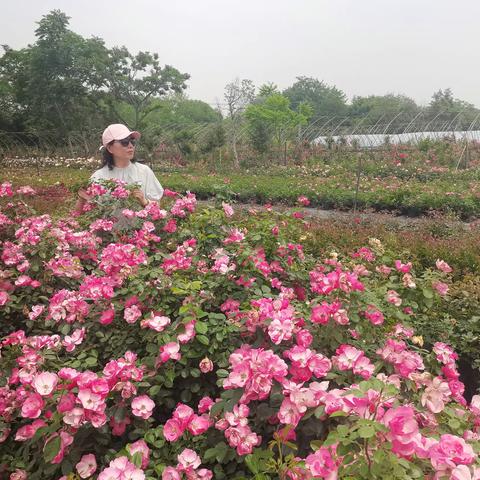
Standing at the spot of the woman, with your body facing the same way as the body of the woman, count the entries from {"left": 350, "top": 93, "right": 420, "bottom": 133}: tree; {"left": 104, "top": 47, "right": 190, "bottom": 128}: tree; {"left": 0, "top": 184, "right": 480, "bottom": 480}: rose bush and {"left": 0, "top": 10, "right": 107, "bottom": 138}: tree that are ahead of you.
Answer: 1

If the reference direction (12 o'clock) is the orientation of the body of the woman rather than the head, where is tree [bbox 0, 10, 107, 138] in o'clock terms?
The tree is roughly at 6 o'clock from the woman.

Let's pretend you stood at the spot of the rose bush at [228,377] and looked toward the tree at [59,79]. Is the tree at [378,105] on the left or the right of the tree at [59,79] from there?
right

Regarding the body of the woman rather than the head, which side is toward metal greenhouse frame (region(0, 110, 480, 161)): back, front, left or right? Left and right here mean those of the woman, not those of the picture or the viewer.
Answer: back

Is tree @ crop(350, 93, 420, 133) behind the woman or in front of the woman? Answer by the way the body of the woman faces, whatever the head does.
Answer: behind

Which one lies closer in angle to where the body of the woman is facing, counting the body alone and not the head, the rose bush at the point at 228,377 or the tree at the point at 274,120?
the rose bush

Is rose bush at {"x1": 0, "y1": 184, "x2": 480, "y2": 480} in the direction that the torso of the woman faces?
yes

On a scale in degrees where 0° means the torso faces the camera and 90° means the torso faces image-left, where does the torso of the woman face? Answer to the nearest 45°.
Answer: approximately 0°

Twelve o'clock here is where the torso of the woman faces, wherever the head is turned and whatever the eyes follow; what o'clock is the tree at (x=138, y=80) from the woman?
The tree is roughly at 6 o'clock from the woman.

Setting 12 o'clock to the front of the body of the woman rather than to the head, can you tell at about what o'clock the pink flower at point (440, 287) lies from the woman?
The pink flower is roughly at 11 o'clock from the woman.

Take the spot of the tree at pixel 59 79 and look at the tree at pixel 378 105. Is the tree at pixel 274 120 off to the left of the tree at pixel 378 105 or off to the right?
right

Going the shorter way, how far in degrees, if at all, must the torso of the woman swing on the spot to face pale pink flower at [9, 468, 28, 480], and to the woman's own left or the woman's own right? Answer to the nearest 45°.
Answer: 0° — they already face it
